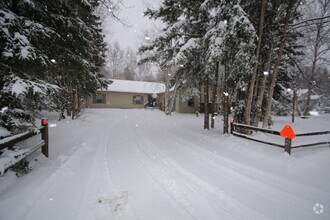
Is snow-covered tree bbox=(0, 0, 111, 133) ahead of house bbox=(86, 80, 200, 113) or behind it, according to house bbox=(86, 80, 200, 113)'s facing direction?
ahead

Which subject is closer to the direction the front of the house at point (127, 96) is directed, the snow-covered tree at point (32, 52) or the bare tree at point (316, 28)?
the snow-covered tree

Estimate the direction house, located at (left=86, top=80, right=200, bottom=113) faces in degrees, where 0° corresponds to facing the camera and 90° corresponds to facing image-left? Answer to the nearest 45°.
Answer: approximately 0°

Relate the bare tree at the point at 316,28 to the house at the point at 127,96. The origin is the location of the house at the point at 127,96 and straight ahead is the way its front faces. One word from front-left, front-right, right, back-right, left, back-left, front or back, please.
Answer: front-left

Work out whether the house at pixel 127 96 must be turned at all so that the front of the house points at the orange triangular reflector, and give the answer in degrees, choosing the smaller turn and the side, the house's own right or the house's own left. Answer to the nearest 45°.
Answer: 0° — it already faces it

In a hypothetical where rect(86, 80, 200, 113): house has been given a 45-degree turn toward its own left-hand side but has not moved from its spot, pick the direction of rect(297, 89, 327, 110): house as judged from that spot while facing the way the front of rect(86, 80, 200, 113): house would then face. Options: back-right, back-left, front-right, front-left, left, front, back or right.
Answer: front-left
